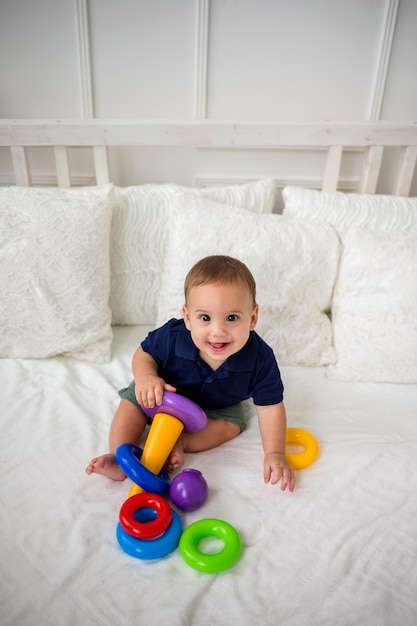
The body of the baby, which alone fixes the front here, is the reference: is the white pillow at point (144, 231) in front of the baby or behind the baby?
behind

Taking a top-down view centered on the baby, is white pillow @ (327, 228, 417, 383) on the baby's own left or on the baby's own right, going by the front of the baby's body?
on the baby's own left

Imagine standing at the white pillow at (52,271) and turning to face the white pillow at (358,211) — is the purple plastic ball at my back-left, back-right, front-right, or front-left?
front-right

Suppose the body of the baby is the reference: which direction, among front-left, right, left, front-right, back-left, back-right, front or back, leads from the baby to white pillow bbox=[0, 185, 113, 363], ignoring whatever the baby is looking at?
back-right

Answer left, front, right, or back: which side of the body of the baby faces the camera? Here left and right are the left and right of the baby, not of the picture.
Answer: front

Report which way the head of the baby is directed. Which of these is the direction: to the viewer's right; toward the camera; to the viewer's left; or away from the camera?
toward the camera

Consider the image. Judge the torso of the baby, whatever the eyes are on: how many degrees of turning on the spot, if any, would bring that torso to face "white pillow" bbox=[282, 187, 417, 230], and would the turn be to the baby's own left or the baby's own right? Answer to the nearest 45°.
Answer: approximately 135° to the baby's own left
